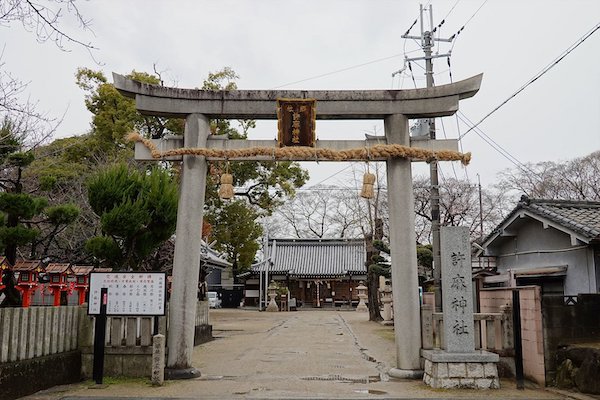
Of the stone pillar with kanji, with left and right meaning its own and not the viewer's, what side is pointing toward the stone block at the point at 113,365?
right

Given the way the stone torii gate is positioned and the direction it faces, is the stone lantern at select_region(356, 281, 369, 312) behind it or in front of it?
behind

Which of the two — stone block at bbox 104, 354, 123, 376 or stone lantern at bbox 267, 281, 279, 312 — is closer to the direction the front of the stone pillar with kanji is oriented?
the stone block

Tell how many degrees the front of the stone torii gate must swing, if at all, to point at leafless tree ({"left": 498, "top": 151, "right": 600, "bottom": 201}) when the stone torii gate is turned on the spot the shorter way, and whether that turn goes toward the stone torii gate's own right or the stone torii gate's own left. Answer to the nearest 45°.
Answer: approximately 135° to the stone torii gate's own left

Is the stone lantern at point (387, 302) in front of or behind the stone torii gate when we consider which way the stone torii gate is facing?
behind

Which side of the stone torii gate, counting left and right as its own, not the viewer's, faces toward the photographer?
front

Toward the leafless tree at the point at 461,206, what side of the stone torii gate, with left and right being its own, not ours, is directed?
back

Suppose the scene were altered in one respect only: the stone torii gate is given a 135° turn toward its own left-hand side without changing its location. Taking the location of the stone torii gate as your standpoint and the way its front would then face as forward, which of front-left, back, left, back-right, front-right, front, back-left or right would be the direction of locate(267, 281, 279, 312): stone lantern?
front-left

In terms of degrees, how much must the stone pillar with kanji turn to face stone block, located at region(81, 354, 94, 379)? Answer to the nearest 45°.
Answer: approximately 90° to its right

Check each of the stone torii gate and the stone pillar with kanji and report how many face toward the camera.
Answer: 2

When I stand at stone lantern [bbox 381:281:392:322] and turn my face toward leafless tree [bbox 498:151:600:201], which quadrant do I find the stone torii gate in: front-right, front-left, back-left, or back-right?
back-right
